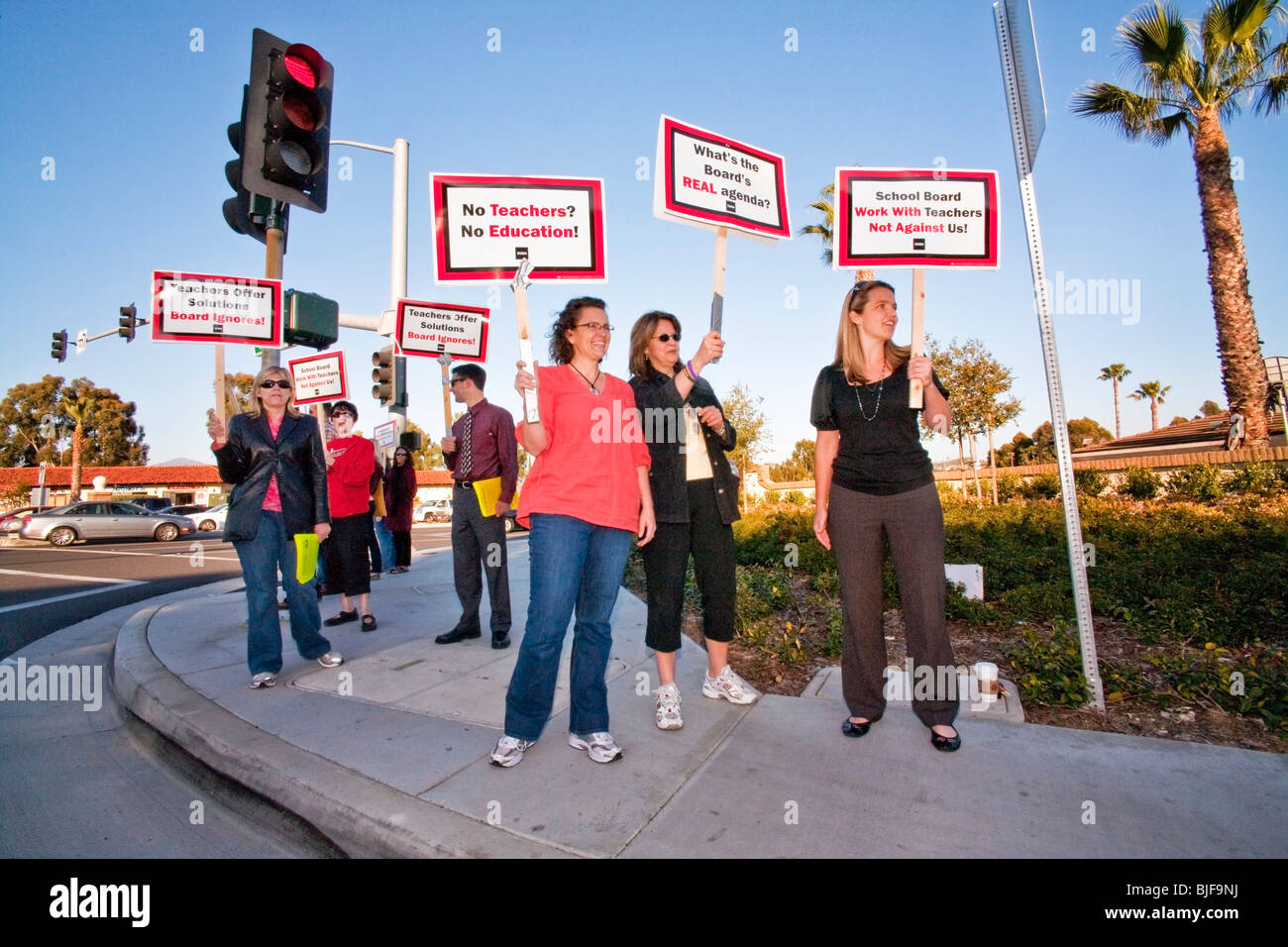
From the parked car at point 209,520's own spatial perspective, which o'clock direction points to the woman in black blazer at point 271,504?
The woman in black blazer is roughly at 9 o'clock from the parked car.

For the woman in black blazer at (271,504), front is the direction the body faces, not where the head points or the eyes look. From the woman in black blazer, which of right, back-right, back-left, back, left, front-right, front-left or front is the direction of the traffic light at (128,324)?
back

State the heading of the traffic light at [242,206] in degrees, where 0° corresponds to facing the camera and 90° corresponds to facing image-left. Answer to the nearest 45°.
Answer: approximately 90°

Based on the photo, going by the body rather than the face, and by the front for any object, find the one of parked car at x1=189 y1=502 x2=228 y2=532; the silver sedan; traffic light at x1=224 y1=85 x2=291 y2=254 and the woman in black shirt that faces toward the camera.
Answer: the woman in black shirt

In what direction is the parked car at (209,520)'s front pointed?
to the viewer's left

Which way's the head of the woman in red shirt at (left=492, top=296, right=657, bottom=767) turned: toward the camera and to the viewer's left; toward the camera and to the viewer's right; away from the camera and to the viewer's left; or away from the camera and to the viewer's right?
toward the camera and to the viewer's right

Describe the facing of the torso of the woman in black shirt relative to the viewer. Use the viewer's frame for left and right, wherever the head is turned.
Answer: facing the viewer

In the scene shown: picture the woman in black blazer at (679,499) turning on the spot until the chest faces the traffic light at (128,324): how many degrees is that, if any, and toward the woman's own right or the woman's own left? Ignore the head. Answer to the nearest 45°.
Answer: approximately 180°

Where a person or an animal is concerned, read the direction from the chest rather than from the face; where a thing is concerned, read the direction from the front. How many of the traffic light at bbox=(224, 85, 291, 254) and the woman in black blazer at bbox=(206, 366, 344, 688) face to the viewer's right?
0

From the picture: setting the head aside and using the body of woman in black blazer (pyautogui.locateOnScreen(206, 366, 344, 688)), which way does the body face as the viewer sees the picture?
toward the camera
